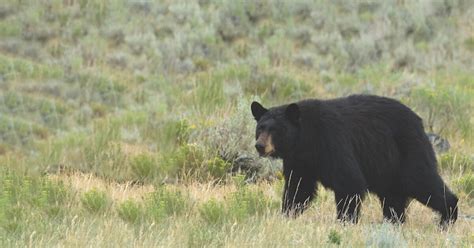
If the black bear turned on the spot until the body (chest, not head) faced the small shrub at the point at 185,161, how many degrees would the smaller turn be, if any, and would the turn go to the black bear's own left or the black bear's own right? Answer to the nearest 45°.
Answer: approximately 45° to the black bear's own right

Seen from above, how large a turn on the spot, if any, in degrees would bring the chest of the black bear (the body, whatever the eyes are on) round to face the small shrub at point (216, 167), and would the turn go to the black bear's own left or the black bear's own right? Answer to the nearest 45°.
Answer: approximately 45° to the black bear's own right

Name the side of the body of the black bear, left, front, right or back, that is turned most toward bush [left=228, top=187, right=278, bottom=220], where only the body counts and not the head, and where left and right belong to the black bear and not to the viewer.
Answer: front

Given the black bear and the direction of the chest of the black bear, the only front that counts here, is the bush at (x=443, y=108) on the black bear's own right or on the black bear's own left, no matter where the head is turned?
on the black bear's own right

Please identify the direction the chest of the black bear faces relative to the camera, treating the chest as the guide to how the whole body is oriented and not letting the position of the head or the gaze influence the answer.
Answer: to the viewer's left

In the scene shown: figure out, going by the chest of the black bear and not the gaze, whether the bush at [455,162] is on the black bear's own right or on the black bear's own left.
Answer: on the black bear's own right

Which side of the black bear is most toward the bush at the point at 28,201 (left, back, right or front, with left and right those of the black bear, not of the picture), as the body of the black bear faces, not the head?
front

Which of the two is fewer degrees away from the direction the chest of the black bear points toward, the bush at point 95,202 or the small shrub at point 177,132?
the bush

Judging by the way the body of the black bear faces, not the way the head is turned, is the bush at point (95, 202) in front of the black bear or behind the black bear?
in front

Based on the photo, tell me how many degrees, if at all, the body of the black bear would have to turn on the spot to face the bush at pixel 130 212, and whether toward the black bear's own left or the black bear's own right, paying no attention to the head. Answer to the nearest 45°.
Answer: approximately 45° to the black bear's own left

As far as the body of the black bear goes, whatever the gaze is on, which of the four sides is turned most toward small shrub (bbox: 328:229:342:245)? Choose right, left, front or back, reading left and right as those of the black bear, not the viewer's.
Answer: left

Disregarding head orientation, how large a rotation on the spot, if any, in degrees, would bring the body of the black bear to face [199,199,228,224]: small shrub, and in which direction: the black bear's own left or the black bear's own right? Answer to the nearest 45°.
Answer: approximately 45° to the black bear's own left

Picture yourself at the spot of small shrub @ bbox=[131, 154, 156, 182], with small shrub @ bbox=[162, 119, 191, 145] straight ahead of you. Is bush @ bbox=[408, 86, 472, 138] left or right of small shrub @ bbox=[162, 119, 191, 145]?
right
